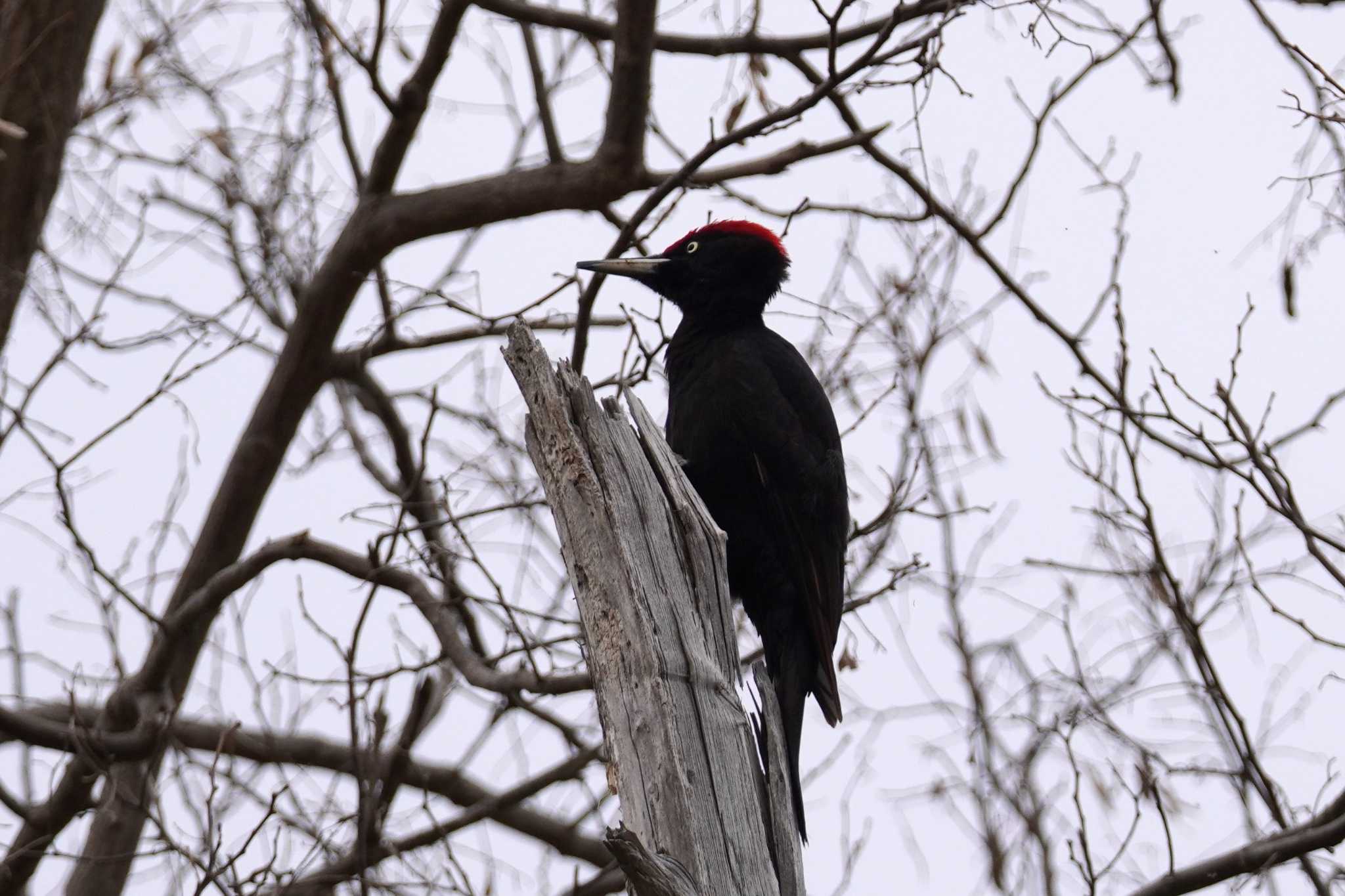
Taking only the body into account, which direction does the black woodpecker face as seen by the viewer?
to the viewer's left
